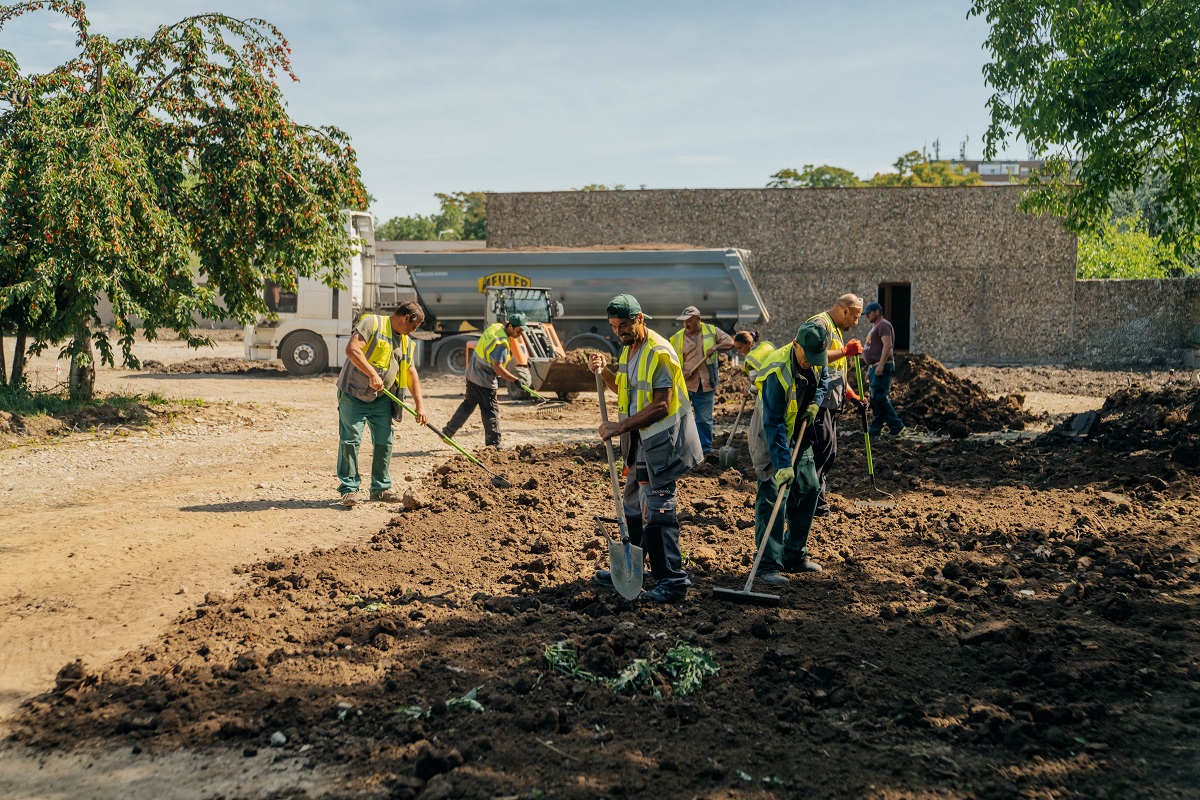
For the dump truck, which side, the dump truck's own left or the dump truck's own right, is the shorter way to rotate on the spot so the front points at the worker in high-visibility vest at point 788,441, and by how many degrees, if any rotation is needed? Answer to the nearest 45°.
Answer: approximately 90° to the dump truck's own left

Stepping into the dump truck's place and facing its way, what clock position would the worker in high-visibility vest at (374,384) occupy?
The worker in high-visibility vest is roughly at 9 o'clock from the dump truck.

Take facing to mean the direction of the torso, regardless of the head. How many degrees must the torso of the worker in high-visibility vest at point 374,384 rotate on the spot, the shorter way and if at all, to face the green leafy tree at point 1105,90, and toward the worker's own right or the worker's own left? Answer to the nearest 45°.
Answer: approximately 45° to the worker's own left

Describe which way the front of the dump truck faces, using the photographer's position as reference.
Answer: facing to the left of the viewer

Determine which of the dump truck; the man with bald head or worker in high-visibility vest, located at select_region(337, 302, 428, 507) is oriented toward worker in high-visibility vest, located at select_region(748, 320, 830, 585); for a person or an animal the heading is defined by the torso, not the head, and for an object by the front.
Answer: worker in high-visibility vest, located at select_region(337, 302, 428, 507)

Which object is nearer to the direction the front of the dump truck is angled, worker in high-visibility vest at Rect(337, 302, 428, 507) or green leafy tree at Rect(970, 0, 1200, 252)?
the worker in high-visibility vest

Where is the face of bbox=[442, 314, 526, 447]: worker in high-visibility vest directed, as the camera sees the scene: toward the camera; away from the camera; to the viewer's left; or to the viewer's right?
to the viewer's right

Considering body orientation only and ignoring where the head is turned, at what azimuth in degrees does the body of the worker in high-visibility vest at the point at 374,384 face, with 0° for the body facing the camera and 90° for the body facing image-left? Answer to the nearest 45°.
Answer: approximately 315°

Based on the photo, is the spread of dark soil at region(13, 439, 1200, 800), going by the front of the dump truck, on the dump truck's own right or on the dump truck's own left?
on the dump truck's own left

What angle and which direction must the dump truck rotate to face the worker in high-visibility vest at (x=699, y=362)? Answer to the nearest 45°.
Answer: approximately 90° to its left
